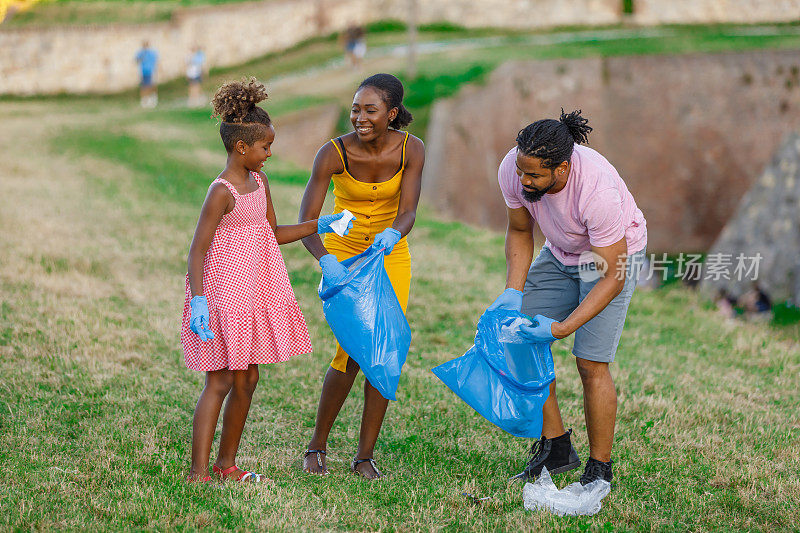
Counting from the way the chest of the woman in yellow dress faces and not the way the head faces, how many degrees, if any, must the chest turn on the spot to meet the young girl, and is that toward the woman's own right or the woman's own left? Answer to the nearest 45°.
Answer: approximately 45° to the woman's own right

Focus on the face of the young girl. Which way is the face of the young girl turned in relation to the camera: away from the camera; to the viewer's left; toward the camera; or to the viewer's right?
to the viewer's right

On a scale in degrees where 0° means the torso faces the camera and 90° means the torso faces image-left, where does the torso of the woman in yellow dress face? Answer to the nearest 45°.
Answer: approximately 0°

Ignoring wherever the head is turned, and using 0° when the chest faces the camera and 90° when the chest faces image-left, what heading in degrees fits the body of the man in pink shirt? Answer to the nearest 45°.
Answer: approximately 45°

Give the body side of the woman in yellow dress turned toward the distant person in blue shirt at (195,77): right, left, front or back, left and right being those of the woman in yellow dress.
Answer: back

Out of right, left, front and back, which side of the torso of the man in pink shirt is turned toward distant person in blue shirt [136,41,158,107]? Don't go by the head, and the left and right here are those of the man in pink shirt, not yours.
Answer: right

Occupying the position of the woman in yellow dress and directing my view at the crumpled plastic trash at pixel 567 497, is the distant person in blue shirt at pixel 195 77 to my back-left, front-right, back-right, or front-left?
back-left

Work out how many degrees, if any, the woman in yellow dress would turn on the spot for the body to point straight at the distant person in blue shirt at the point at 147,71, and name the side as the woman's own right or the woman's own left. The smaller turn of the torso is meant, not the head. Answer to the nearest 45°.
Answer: approximately 180°
